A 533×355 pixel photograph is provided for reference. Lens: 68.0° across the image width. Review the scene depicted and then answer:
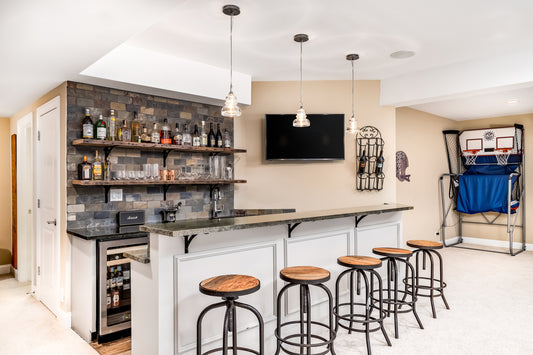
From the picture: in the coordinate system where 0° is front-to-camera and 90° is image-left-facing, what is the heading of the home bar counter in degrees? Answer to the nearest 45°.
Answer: approximately 315°

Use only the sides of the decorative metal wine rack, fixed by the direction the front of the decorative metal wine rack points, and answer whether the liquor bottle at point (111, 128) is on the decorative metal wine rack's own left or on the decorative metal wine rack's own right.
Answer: on the decorative metal wine rack's own right

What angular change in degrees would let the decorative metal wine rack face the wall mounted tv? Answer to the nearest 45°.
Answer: approximately 45° to its right

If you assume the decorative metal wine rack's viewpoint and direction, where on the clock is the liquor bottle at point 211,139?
The liquor bottle is roughly at 2 o'clock from the decorative metal wine rack.

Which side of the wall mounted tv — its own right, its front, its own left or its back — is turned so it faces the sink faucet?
right
